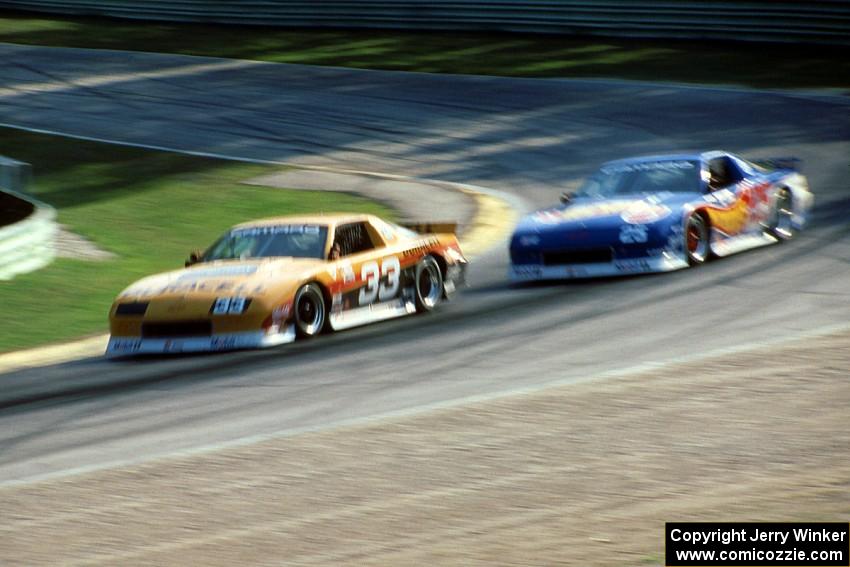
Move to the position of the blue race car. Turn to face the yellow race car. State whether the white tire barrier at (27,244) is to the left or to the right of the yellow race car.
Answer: right

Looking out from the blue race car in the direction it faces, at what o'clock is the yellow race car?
The yellow race car is roughly at 12 o'clock from the blue race car.

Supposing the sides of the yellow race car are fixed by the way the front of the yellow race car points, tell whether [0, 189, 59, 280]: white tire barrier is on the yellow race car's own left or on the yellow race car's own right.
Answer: on the yellow race car's own right

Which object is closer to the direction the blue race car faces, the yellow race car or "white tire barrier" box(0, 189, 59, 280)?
the yellow race car

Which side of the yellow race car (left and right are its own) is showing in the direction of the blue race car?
back

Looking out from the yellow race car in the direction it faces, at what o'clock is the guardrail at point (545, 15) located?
The guardrail is roughly at 5 o'clock from the yellow race car.

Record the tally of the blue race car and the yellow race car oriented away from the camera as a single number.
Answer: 0

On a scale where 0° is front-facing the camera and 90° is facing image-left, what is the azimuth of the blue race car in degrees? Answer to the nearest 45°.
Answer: approximately 45°

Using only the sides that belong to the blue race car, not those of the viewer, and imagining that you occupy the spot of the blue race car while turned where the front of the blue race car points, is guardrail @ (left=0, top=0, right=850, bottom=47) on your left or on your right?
on your right

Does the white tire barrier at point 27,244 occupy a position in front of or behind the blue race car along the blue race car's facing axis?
in front
